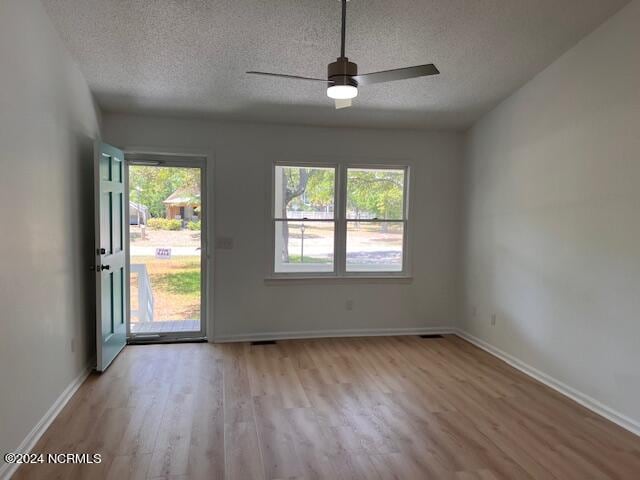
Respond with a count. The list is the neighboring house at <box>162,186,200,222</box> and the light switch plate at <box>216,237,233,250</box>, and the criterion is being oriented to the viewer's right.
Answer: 0

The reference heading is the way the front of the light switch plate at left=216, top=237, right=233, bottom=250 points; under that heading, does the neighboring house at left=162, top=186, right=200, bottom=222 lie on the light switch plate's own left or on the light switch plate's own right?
on the light switch plate's own right

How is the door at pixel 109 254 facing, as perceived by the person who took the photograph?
facing to the right of the viewer

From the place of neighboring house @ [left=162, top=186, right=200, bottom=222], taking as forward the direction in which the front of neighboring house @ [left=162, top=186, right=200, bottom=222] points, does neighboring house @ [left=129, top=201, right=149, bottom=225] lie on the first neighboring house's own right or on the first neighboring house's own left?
on the first neighboring house's own right

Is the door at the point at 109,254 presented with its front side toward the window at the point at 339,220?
yes

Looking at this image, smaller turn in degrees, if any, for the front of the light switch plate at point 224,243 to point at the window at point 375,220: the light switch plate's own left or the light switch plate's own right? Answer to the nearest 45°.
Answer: approximately 90° to the light switch plate's own left

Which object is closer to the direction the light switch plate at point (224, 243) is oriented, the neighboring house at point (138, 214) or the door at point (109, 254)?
the door

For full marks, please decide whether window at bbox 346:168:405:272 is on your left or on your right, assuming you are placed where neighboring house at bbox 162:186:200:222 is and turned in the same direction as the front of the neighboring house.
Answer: on your left

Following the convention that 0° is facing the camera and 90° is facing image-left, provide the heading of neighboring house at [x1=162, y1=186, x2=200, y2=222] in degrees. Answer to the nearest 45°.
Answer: approximately 0°
